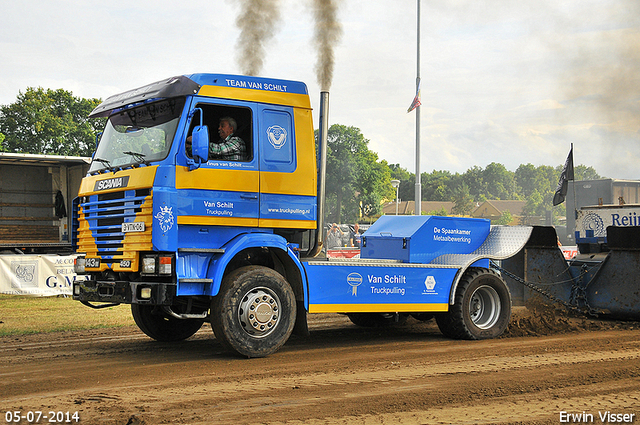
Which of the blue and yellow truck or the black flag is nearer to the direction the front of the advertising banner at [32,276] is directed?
the blue and yellow truck

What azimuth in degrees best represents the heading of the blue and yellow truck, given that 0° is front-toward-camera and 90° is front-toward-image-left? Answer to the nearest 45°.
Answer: approximately 45°

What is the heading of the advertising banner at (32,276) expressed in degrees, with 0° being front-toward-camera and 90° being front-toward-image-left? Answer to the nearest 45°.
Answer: approximately 0°

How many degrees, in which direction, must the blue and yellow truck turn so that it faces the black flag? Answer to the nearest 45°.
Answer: approximately 180°

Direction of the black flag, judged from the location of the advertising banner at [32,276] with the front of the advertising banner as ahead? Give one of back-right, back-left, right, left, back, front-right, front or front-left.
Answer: left

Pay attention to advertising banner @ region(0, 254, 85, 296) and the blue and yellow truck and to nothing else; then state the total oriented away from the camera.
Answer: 0
